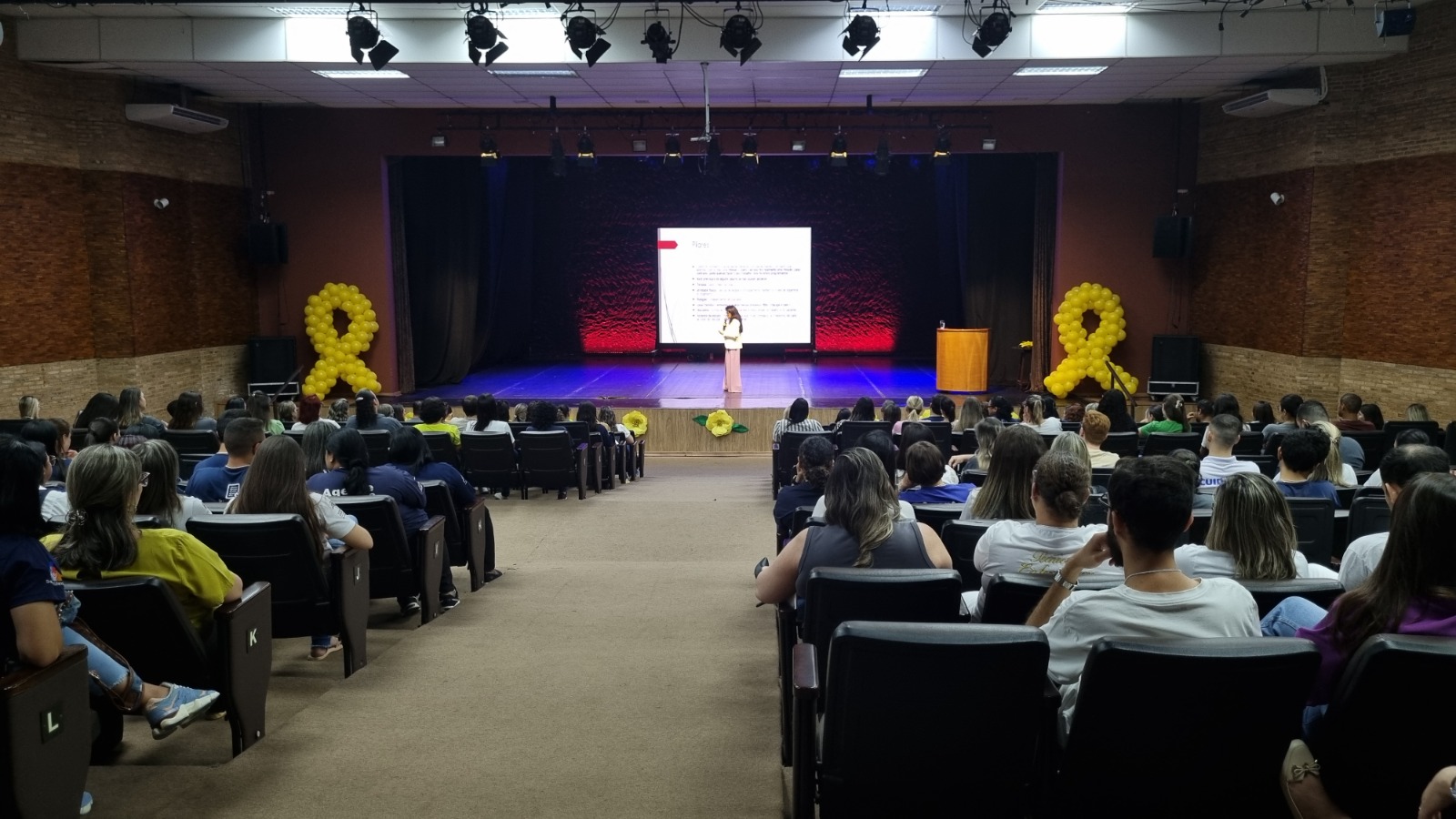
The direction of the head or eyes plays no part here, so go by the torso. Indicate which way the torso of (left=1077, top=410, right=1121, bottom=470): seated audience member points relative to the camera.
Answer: away from the camera

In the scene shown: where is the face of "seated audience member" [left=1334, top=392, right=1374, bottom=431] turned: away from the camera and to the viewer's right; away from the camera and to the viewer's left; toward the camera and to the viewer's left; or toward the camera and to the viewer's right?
away from the camera and to the viewer's left

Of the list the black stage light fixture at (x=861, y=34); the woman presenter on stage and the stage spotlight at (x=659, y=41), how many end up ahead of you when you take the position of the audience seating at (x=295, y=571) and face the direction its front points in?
3

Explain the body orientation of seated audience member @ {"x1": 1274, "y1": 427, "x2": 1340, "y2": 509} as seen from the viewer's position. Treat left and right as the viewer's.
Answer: facing away from the viewer

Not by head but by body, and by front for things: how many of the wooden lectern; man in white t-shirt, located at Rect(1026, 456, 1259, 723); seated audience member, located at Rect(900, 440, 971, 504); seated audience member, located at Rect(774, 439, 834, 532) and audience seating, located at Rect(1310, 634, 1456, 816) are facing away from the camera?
4

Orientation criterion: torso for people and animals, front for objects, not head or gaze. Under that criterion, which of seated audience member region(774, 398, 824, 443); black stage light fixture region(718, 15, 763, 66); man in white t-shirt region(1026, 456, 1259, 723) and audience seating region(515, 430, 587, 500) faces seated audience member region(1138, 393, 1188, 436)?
the man in white t-shirt

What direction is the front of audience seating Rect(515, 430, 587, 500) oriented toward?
away from the camera

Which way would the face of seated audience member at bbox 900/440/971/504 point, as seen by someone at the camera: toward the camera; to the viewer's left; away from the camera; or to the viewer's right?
away from the camera

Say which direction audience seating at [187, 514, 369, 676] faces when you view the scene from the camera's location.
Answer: facing away from the viewer and to the right of the viewer

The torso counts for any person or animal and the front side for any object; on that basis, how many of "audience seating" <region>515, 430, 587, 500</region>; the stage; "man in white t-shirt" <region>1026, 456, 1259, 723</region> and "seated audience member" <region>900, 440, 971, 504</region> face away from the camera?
3

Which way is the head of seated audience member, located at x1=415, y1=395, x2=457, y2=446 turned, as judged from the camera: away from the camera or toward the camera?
away from the camera

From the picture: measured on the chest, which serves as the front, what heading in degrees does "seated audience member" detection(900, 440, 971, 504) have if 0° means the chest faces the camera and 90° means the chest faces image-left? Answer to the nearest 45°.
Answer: approximately 180°

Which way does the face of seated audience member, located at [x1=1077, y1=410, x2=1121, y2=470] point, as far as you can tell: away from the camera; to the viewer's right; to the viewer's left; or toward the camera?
away from the camera

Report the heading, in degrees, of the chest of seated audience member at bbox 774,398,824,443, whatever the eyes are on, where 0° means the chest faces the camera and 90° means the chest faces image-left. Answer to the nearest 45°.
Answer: approximately 180°

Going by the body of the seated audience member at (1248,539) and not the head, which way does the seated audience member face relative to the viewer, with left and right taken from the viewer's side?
facing away from the viewer
